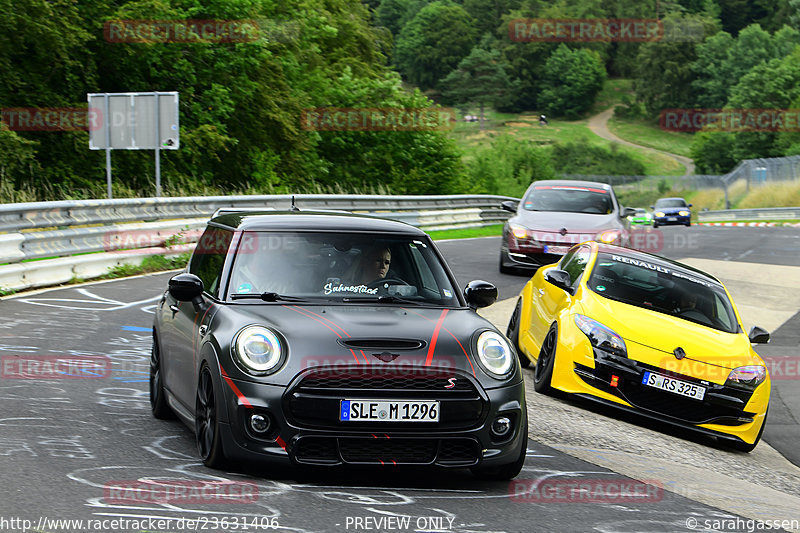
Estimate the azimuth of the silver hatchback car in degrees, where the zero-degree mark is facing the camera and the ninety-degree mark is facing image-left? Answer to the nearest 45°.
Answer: approximately 0°

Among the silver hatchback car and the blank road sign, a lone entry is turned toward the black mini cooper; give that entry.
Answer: the silver hatchback car

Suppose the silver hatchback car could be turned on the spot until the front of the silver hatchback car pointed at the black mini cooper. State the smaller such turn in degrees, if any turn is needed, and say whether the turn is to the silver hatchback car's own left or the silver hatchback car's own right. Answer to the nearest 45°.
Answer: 0° — it already faces it

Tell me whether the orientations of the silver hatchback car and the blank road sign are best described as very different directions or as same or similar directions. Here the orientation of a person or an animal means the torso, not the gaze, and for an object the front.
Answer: very different directions

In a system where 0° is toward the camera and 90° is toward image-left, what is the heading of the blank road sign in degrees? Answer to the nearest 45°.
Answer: approximately 180°

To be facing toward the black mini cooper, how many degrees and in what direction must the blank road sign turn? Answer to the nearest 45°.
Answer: approximately 180°

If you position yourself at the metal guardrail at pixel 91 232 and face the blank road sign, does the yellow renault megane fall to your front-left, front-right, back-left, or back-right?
back-right

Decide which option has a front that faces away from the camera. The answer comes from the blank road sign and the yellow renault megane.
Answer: the blank road sign

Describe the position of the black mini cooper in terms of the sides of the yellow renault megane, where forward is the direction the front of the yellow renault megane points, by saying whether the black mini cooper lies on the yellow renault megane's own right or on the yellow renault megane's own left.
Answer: on the yellow renault megane's own right

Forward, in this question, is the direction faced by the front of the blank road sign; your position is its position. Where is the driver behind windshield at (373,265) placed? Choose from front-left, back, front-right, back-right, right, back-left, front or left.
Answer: back

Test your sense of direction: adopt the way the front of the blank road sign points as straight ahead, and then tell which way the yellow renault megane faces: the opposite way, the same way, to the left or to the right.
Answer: the opposite way

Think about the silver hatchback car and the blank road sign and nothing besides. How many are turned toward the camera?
1
